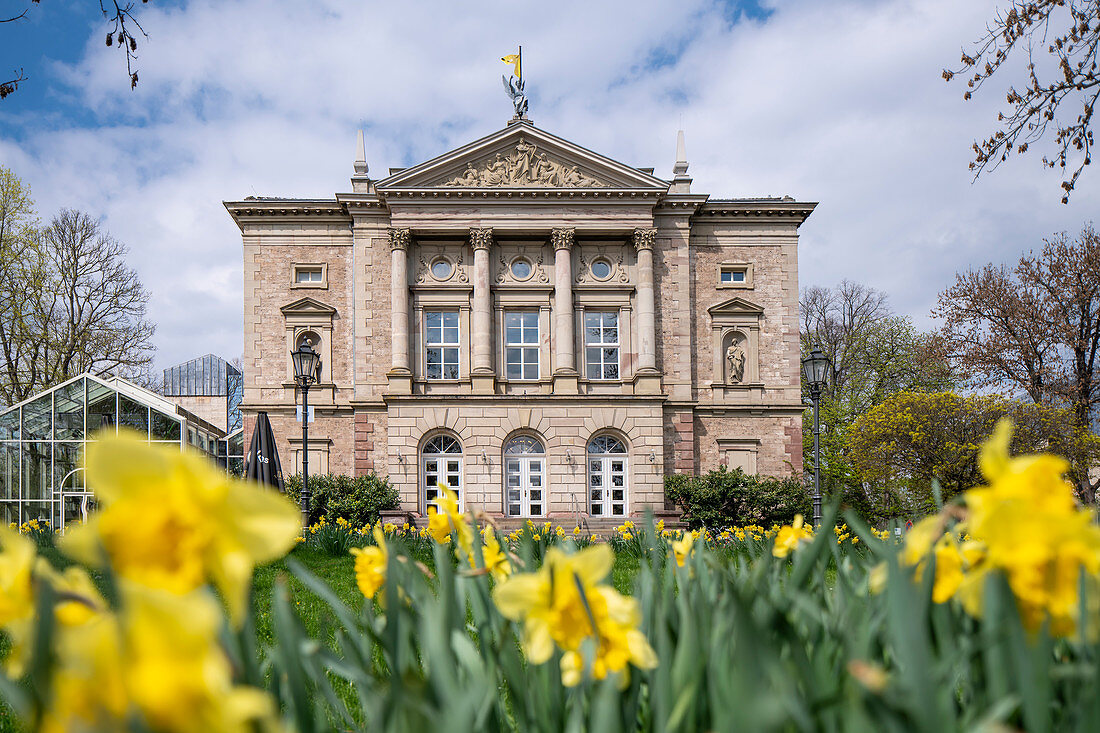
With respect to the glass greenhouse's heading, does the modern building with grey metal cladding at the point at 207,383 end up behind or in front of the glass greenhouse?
behind

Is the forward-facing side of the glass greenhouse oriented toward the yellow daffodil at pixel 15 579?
yes

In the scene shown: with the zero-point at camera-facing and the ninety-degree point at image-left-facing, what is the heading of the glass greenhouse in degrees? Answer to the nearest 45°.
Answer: approximately 0°

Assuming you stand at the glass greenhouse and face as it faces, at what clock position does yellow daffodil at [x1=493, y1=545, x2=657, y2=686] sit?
The yellow daffodil is roughly at 12 o'clock from the glass greenhouse.

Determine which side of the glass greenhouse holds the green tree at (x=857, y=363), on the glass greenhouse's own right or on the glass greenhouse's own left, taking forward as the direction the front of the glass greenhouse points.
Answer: on the glass greenhouse's own left

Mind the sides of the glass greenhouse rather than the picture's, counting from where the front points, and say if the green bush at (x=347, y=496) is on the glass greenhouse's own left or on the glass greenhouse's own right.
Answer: on the glass greenhouse's own left
